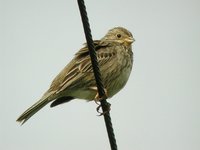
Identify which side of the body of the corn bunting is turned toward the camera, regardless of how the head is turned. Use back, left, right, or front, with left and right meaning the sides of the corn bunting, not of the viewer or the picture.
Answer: right
